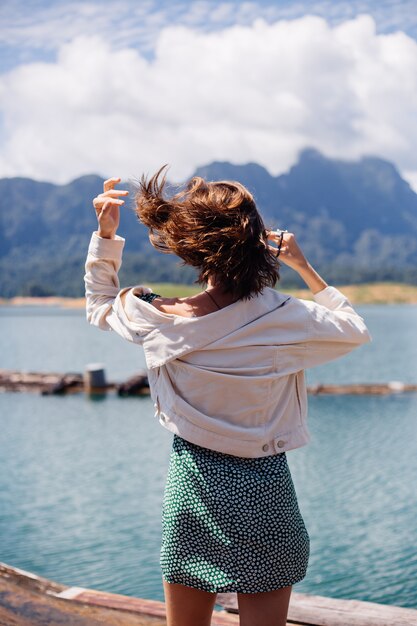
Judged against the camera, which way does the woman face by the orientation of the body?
away from the camera

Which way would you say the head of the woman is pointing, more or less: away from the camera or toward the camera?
away from the camera

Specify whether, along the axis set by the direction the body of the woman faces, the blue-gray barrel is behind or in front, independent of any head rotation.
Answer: in front
